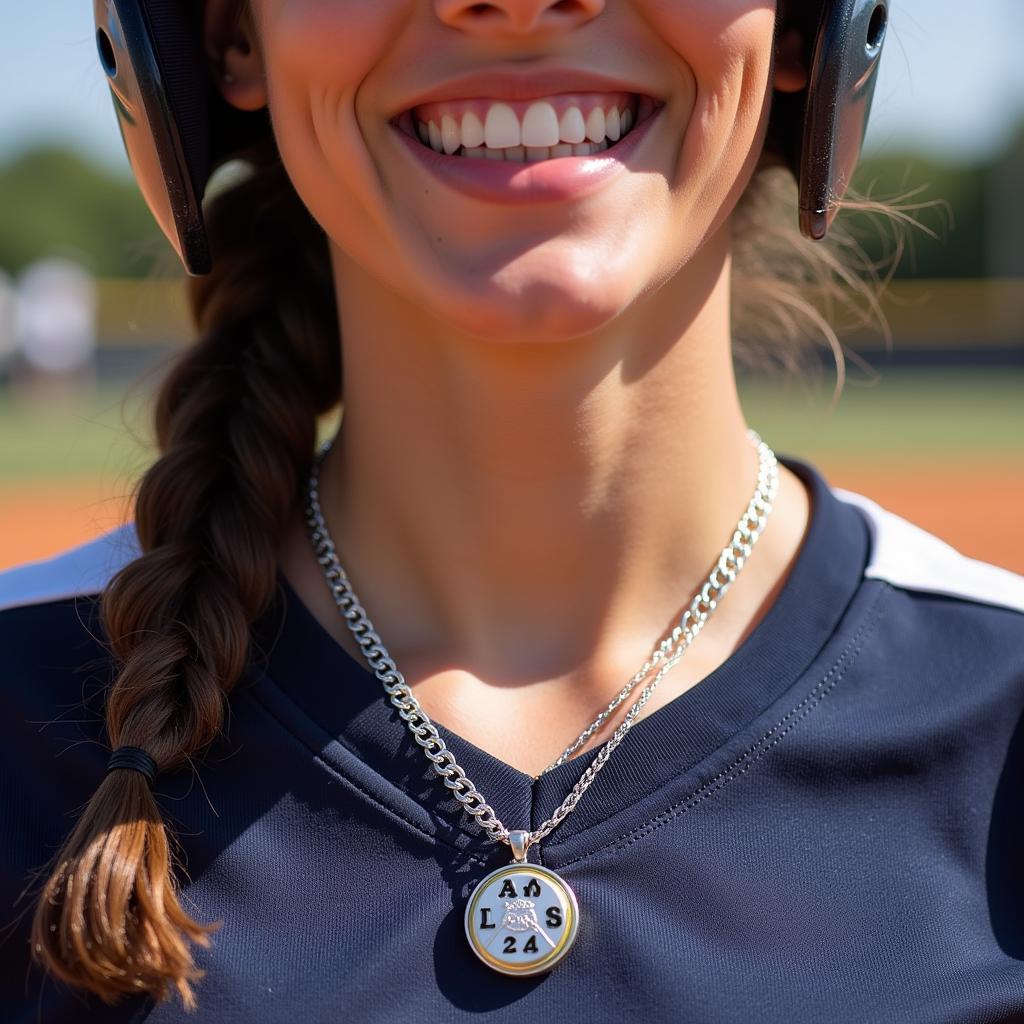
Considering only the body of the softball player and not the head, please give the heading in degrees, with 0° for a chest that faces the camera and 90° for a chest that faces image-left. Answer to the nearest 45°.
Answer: approximately 0°

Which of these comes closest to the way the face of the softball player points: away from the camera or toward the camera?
toward the camera
